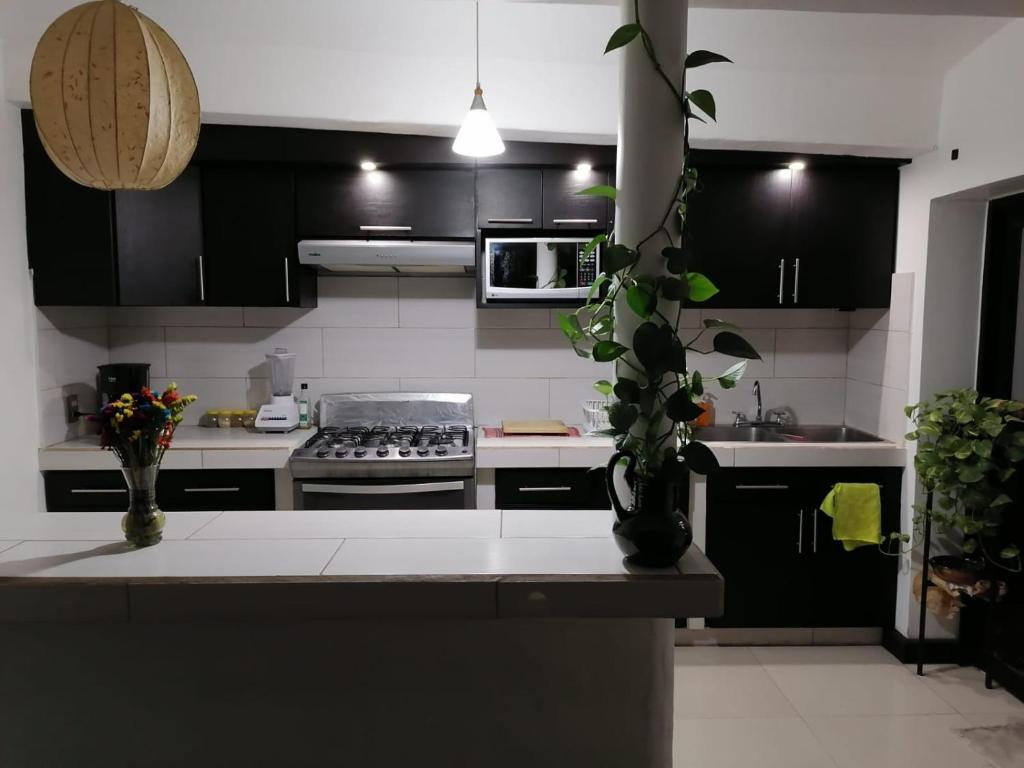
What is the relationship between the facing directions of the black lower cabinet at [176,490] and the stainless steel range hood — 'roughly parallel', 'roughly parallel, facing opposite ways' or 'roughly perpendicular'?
roughly parallel

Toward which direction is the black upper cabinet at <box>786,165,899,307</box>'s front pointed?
toward the camera

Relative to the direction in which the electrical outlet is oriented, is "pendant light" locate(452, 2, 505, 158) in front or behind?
in front

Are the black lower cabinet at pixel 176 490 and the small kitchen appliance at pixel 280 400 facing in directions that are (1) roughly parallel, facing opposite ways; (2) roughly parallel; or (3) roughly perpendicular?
roughly parallel

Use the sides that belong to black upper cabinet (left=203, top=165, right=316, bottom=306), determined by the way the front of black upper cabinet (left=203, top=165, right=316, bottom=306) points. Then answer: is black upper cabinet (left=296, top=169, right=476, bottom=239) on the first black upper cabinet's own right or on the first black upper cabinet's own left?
on the first black upper cabinet's own left

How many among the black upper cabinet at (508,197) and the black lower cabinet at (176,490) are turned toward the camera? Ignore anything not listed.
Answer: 2

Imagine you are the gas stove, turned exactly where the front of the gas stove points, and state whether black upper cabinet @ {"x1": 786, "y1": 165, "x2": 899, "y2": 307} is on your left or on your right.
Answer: on your left

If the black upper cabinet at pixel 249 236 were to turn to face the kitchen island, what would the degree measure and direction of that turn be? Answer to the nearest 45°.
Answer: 0° — it already faces it

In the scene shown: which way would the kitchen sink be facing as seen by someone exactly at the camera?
facing the viewer

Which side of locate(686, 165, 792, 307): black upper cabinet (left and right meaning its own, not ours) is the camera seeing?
front

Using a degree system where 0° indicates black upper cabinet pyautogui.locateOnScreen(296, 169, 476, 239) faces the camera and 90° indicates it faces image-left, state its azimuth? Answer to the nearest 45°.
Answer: approximately 0°

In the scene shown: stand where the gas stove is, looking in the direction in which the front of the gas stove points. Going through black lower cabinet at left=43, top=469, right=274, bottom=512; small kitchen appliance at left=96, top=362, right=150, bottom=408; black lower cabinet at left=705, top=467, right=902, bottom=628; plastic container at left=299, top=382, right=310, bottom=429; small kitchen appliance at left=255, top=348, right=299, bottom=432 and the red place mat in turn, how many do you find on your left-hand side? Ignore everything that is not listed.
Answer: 2

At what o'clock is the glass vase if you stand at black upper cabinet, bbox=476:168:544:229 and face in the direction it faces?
The glass vase is roughly at 1 o'clock from the black upper cabinet.

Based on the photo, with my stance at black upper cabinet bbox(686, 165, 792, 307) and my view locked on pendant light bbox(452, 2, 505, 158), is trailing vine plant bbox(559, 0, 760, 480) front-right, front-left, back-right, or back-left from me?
front-left

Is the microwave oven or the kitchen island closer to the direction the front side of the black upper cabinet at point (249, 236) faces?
the kitchen island

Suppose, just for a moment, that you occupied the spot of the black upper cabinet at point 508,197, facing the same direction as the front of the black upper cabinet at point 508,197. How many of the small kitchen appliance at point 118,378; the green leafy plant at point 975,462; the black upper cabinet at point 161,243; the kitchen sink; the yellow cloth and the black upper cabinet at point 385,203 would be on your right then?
3

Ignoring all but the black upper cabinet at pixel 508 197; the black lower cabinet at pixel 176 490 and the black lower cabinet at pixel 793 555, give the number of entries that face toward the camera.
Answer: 3
